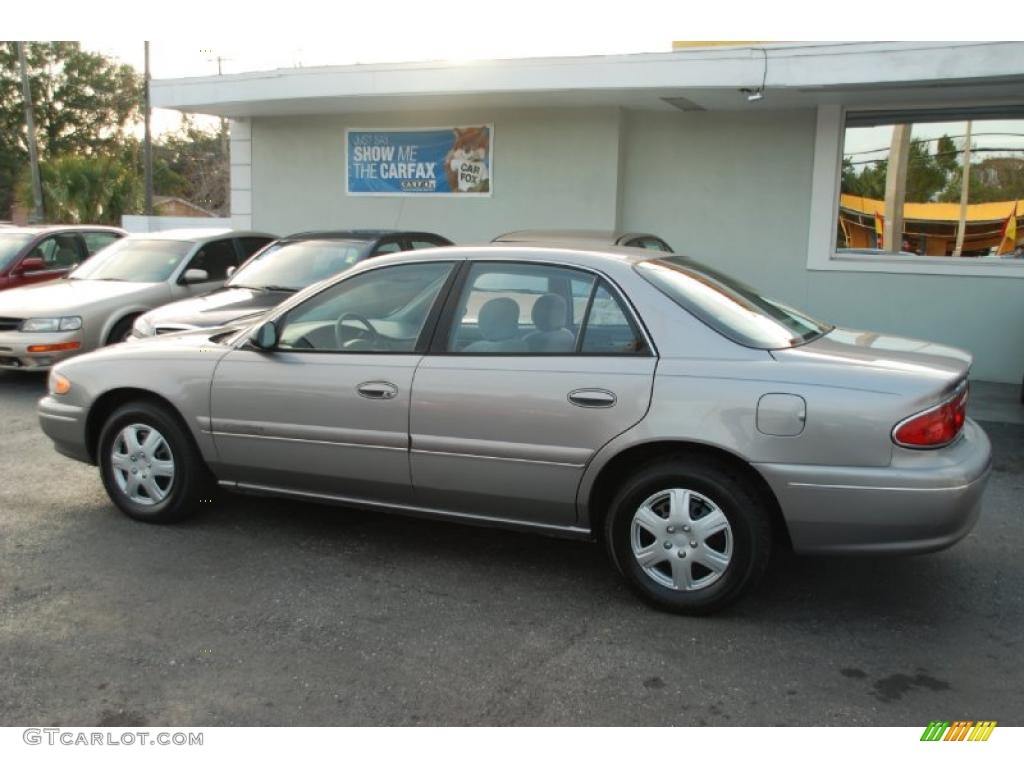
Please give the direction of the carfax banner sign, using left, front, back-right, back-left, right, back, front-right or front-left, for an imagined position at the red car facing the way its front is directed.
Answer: back-left

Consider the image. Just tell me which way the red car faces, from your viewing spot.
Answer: facing the viewer and to the left of the viewer

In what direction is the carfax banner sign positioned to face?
toward the camera

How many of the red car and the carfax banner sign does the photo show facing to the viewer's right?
0

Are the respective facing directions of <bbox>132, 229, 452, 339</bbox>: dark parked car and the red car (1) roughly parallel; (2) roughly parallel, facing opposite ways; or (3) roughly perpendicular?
roughly parallel

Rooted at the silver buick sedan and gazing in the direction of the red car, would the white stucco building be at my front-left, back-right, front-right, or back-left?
front-right

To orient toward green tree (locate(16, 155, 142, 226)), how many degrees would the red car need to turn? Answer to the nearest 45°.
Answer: approximately 135° to its right

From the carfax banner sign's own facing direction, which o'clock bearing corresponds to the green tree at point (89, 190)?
The green tree is roughly at 5 o'clock from the carfax banner sign.

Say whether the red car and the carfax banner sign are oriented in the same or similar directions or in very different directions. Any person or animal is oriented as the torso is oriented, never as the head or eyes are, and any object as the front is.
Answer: same or similar directions

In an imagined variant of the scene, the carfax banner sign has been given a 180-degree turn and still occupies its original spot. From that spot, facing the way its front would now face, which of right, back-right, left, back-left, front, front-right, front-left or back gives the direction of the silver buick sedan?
back

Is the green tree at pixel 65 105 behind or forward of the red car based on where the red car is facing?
behind

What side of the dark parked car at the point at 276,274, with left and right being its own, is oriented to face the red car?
right

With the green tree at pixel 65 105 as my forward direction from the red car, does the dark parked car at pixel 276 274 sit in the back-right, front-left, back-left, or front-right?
back-right

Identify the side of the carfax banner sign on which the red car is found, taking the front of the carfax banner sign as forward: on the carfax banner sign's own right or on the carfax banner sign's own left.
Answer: on the carfax banner sign's own right
